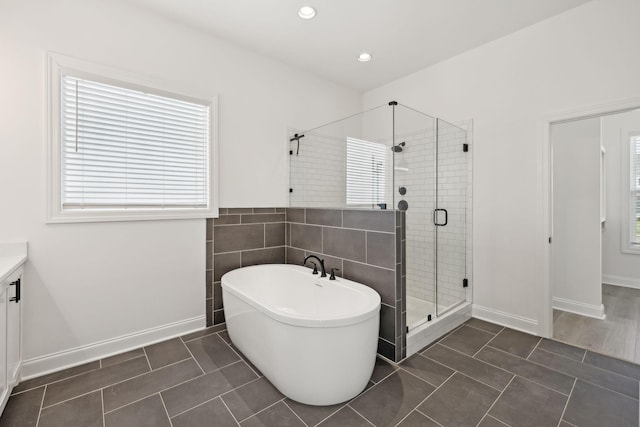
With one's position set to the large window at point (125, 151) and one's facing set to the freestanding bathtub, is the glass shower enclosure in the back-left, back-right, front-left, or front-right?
front-left

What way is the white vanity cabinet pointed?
to the viewer's right

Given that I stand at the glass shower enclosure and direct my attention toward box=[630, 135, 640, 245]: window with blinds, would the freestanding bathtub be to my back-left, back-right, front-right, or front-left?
back-right

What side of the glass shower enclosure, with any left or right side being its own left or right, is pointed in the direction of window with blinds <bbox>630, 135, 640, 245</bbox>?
left

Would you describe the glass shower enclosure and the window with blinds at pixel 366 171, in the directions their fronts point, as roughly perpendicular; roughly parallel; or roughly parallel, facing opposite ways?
roughly parallel

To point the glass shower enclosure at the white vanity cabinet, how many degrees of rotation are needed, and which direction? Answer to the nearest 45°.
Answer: approximately 90° to its right

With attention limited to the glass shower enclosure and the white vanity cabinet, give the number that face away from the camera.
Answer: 0
